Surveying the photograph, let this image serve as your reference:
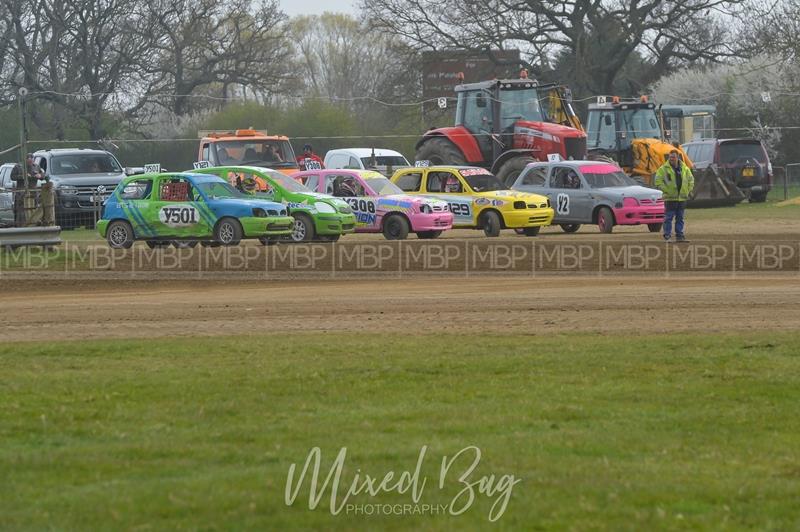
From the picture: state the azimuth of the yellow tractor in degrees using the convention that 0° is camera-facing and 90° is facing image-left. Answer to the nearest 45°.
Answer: approximately 315°

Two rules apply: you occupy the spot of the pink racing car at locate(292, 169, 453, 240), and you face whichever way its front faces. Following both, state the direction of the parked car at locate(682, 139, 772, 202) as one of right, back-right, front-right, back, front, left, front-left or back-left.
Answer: left

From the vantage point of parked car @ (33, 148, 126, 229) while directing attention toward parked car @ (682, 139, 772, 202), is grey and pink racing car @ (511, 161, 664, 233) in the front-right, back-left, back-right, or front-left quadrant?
front-right

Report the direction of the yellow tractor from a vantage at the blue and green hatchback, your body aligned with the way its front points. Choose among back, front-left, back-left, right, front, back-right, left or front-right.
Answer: left

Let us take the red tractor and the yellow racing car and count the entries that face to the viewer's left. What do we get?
0

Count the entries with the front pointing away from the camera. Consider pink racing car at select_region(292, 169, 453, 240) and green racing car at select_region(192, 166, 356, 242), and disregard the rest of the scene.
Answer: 0

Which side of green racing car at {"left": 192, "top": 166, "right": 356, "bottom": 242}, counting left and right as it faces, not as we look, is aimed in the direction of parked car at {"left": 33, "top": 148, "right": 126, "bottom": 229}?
back

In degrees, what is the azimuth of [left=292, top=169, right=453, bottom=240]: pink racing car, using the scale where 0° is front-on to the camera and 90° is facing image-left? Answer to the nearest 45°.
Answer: approximately 315°

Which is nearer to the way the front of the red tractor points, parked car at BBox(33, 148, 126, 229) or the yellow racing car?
the yellow racing car

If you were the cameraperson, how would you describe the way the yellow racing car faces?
facing the viewer and to the right of the viewer
